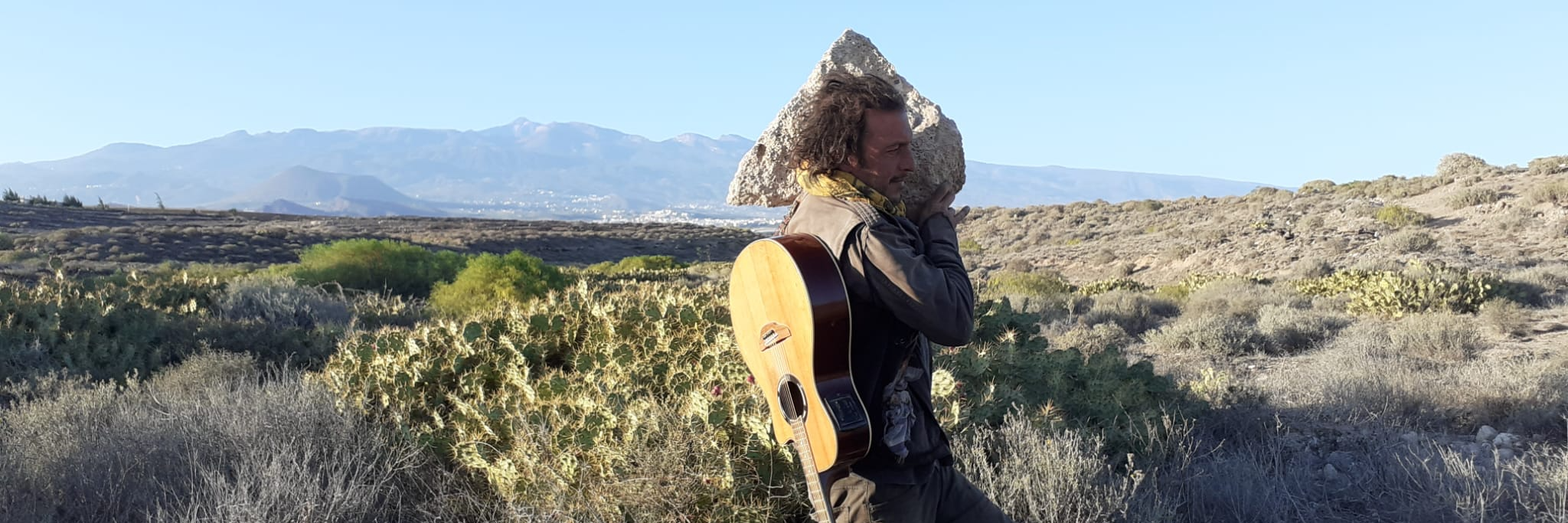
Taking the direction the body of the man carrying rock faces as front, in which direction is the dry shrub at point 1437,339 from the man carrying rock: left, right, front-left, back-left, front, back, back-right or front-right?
front-left

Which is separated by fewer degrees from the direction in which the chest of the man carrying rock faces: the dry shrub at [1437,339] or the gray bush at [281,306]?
the dry shrub

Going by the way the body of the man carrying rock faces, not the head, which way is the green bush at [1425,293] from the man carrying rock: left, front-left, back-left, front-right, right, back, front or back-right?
front-left

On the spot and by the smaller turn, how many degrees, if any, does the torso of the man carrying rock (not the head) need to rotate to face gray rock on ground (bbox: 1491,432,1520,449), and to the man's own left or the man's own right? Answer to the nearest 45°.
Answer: approximately 45° to the man's own left

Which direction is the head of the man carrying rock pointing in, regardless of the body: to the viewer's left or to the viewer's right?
to the viewer's right

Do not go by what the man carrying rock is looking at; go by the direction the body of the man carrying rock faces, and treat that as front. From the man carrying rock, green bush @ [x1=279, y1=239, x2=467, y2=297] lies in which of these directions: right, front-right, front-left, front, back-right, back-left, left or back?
back-left

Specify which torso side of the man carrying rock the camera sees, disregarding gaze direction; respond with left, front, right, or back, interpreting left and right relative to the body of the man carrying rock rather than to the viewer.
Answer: right

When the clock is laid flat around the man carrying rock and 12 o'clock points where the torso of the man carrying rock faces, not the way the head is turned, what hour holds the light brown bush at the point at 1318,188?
The light brown bush is roughly at 10 o'clock from the man carrying rock.

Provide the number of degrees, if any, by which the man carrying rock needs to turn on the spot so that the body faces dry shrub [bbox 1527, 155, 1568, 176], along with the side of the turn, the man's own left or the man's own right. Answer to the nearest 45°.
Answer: approximately 45° to the man's own left

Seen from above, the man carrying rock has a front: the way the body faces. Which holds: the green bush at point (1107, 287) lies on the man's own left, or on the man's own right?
on the man's own left
